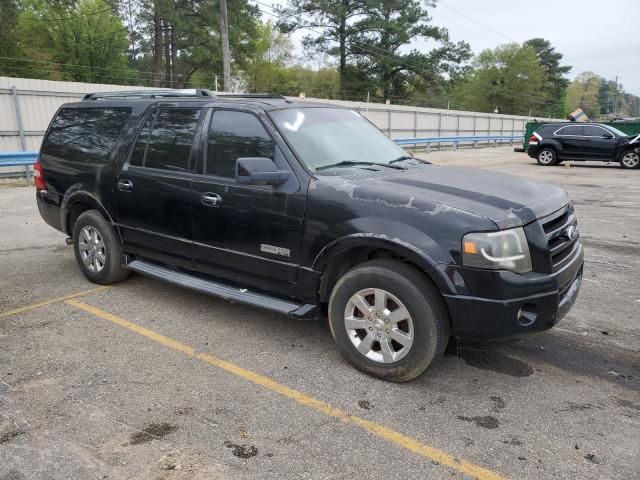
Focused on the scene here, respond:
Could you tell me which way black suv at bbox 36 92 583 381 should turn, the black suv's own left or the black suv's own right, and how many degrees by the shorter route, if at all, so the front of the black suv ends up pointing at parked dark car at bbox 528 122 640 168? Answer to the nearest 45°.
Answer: approximately 90° to the black suv's own left

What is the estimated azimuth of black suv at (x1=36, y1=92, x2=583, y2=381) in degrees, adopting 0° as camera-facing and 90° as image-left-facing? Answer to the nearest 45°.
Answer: approximately 315°

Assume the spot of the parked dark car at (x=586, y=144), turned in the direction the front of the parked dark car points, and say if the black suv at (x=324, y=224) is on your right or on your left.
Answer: on your right

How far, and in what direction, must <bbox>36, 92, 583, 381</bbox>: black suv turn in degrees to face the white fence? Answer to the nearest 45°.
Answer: approximately 180°

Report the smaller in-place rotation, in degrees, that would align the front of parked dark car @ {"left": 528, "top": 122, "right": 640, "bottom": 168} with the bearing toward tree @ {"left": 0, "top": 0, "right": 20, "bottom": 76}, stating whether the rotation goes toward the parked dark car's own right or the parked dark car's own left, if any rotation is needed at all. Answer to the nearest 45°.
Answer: approximately 180°

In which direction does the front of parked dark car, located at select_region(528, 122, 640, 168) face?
to the viewer's right

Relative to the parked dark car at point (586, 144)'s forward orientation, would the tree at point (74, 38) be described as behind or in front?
behind
